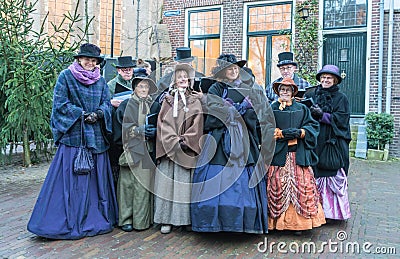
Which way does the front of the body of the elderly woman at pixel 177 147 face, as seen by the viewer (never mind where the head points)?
toward the camera

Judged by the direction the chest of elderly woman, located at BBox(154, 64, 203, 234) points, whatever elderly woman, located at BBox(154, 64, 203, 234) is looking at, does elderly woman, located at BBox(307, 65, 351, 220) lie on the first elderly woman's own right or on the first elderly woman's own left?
on the first elderly woman's own left

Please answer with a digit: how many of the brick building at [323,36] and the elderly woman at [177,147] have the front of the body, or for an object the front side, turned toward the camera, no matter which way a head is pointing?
2

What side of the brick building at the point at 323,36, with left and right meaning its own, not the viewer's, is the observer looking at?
front

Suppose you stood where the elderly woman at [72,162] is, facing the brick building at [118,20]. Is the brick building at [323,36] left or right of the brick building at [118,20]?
right

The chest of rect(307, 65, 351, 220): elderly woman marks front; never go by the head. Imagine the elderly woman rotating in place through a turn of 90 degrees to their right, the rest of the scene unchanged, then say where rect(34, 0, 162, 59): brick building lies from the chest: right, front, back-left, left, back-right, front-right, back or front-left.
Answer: front

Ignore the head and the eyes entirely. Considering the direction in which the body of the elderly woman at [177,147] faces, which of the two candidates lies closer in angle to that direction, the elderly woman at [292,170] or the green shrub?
the elderly woman

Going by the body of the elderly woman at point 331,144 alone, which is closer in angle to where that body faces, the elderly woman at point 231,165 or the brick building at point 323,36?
the elderly woman

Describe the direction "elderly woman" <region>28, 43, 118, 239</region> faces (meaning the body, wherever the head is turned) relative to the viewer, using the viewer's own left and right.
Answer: facing the viewer and to the right of the viewer

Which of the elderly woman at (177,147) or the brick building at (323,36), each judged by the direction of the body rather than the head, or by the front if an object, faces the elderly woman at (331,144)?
the brick building

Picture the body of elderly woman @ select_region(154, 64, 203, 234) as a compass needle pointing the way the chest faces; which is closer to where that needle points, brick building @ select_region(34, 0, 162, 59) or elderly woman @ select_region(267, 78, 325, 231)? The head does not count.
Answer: the elderly woman

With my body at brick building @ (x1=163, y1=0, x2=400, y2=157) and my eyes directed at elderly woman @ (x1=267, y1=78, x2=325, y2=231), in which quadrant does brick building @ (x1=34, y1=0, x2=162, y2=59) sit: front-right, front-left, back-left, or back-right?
back-right

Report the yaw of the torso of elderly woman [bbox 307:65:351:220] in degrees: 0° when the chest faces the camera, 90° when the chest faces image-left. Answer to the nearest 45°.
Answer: approximately 45°
